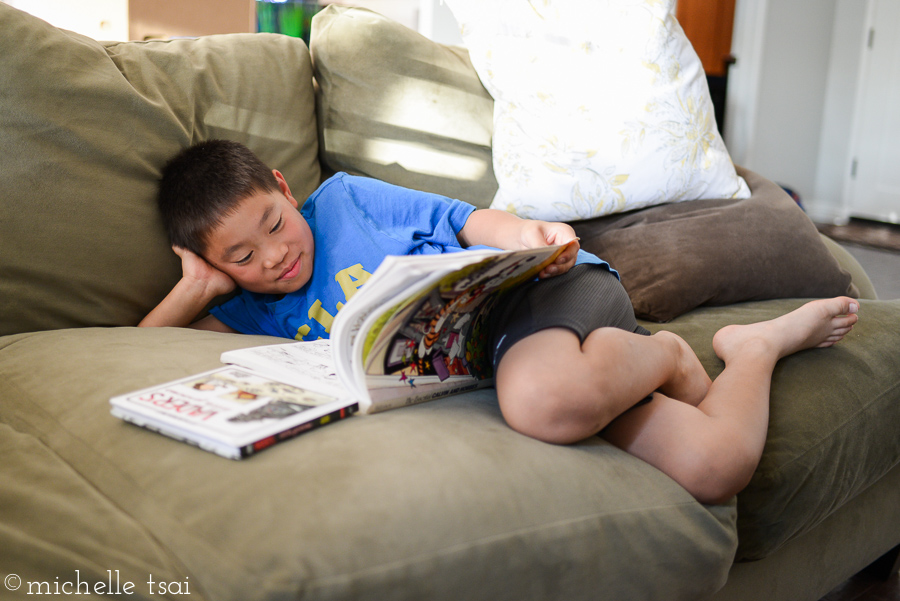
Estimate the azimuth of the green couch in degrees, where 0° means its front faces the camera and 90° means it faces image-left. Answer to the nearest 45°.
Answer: approximately 315°

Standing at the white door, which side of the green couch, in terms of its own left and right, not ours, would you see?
left
